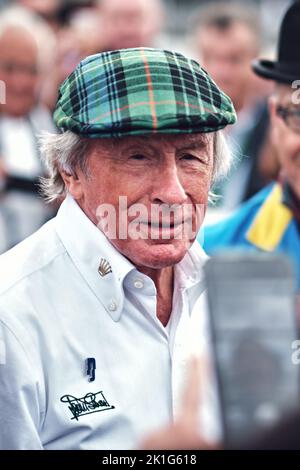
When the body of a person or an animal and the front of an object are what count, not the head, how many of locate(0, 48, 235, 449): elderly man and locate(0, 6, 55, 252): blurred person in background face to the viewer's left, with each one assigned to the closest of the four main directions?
0

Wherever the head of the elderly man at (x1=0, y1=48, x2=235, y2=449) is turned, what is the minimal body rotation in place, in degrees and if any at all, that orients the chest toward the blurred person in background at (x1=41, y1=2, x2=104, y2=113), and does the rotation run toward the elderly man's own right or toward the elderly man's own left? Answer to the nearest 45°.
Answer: approximately 135° to the elderly man's own left

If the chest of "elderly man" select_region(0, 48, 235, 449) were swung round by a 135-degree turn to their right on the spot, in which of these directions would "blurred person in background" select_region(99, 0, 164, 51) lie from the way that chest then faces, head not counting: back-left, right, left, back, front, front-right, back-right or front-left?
right

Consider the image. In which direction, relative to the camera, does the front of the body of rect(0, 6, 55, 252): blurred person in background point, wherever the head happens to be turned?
toward the camera

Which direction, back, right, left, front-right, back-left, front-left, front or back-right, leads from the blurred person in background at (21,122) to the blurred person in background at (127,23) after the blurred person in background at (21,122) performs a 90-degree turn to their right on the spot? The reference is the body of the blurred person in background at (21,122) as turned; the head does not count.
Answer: back-right

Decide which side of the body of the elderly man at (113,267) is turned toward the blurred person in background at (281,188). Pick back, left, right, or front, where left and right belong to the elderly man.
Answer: left

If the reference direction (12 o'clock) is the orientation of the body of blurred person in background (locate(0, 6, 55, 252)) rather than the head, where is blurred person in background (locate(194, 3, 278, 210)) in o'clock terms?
blurred person in background (locate(194, 3, 278, 210)) is roughly at 8 o'clock from blurred person in background (locate(0, 6, 55, 252)).

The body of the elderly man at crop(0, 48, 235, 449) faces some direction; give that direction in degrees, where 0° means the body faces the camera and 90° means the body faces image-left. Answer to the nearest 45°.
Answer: approximately 315°
